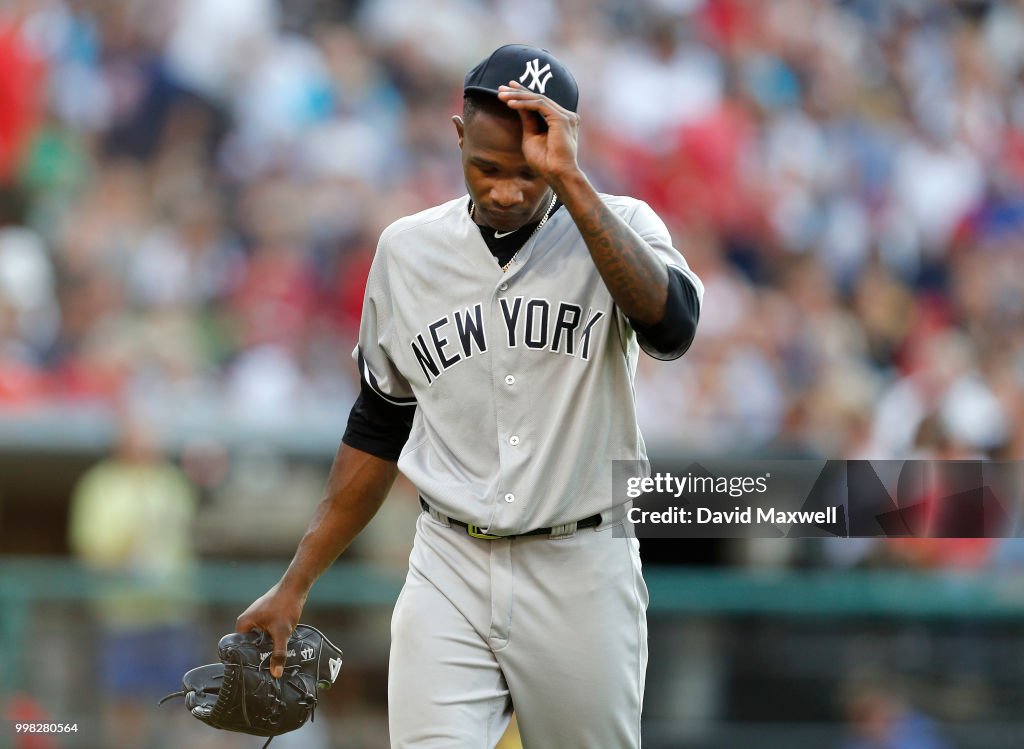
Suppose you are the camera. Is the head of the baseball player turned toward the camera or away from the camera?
toward the camera

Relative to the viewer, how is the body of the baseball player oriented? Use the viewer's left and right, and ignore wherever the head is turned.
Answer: facing the viewer
